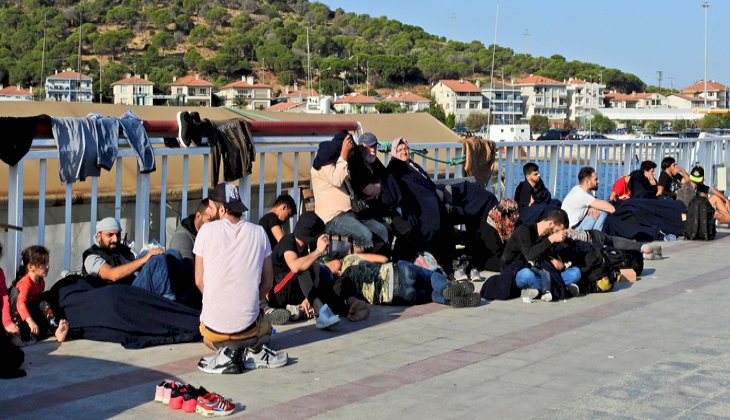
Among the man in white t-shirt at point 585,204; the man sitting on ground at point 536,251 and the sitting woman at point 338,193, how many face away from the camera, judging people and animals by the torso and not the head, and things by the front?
0

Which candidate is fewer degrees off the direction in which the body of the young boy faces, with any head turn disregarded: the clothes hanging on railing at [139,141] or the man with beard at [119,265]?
the man with beard

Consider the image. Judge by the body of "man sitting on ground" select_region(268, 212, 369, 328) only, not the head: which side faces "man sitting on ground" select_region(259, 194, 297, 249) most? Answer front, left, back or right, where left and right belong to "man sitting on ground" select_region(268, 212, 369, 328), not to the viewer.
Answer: back

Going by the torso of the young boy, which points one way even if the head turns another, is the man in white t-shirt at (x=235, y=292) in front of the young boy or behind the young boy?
in front

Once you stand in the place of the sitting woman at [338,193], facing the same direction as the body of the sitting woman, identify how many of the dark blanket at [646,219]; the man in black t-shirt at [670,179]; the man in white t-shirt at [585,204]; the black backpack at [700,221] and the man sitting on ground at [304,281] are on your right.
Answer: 1

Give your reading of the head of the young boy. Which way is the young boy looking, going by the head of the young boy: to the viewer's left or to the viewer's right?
to the viewer's right

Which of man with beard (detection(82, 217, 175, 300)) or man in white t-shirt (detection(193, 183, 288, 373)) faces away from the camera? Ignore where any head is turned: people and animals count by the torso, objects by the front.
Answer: the man in white t-shirt

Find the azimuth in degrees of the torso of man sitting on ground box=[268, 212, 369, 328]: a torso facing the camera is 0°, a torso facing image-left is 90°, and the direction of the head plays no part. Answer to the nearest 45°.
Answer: approximately 315°

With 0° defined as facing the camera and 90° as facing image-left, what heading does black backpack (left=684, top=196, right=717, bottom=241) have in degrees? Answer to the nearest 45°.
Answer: approximately 0°

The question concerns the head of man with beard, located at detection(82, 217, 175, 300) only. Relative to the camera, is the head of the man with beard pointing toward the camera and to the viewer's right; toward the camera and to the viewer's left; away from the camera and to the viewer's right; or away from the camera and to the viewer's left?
toward the camera and to the viewer's right

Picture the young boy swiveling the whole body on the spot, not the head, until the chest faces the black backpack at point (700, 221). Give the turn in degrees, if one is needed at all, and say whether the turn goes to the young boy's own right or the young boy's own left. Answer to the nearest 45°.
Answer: approximately 90° to the young boy's own left

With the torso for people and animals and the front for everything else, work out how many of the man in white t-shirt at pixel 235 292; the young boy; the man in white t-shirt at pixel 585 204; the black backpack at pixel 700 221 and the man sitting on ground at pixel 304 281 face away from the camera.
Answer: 1

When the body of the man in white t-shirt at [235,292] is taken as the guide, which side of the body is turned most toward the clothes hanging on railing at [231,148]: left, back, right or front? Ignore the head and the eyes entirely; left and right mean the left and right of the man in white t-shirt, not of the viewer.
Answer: front

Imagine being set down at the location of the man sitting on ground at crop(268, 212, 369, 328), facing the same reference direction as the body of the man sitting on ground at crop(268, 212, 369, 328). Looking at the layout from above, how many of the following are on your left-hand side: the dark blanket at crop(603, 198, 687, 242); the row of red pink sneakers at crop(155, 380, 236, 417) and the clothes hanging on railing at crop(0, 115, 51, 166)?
1
